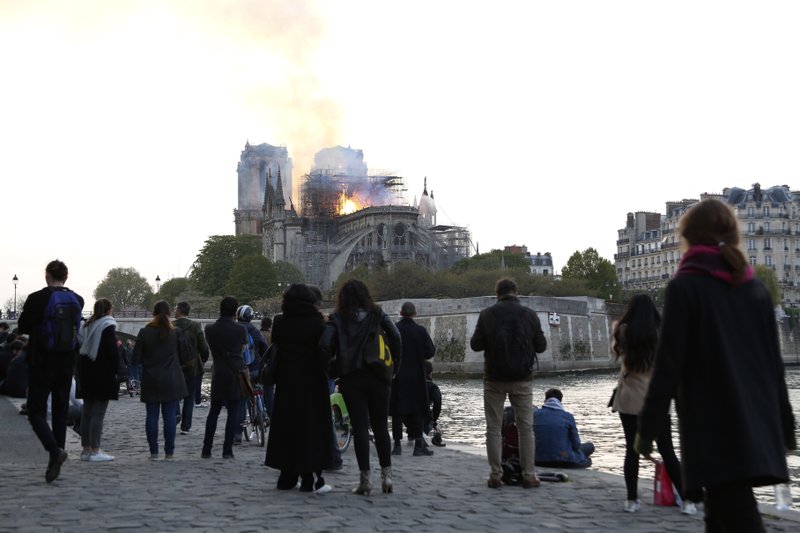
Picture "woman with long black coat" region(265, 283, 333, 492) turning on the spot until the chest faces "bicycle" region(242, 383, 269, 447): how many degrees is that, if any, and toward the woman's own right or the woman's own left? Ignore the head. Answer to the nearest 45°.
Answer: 0° — they already face it

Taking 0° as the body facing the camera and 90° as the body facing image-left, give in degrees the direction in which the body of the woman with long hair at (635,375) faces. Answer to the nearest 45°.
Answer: approximately 135°

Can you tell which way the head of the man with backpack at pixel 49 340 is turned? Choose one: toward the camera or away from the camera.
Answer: away from the camera

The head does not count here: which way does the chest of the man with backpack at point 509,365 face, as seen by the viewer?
away from the camera

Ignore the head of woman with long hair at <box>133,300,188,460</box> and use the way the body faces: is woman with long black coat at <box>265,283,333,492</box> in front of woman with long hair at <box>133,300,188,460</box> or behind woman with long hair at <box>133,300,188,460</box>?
behind

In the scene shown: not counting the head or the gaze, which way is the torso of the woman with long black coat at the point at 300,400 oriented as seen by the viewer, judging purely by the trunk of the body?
away from the camera

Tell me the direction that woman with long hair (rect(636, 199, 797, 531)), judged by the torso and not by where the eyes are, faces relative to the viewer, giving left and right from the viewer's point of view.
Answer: facing away from the viewer and to the left of the viewer

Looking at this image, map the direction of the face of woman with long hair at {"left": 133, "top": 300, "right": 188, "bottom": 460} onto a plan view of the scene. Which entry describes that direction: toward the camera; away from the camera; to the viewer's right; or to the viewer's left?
away from the camera

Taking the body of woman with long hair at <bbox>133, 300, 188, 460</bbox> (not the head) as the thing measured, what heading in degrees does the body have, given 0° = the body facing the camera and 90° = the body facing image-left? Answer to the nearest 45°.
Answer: approximately 180°
